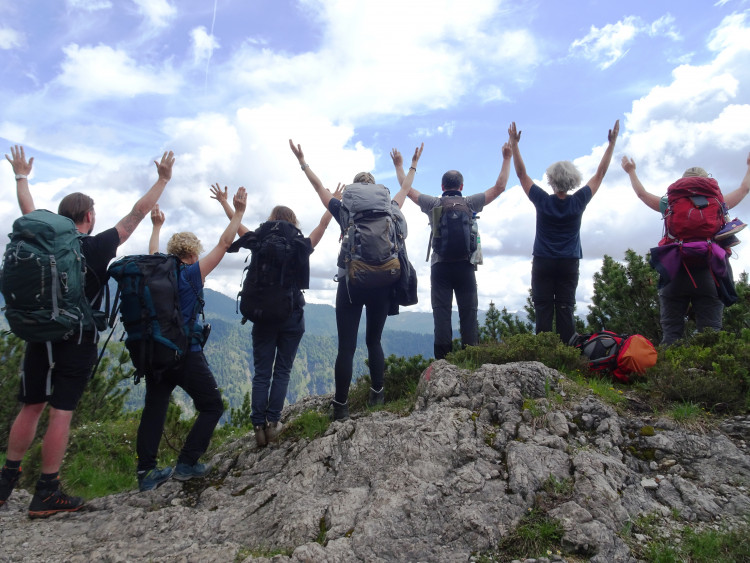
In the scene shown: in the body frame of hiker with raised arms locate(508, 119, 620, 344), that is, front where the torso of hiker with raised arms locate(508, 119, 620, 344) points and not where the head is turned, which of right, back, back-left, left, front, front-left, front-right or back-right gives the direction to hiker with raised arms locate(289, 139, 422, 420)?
back-left

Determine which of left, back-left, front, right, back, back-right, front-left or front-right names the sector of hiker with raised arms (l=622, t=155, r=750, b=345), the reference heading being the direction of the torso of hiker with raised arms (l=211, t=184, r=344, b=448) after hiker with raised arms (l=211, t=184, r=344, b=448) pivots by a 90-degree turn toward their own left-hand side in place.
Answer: back

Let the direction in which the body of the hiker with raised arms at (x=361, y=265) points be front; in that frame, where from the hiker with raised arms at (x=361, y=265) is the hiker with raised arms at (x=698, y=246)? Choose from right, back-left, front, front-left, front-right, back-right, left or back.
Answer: right

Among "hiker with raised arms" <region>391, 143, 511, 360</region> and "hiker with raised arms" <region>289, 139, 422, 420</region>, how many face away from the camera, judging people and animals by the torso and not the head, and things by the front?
2

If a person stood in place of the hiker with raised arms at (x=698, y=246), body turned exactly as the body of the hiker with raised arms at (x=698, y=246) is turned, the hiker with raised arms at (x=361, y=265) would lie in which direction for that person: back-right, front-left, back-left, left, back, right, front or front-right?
back-left

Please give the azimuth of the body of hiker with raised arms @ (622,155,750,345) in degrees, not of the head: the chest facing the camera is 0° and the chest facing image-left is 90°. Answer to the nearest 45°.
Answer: approximately 180°

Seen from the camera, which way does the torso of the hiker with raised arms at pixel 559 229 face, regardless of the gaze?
away from the camera

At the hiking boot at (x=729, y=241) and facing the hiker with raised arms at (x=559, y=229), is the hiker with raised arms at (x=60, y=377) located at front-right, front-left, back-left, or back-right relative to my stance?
front-left

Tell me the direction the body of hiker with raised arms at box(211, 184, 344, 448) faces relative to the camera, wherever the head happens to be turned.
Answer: away from the camera

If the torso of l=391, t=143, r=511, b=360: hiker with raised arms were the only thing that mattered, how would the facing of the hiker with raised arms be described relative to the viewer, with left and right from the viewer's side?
facing away from the viewer

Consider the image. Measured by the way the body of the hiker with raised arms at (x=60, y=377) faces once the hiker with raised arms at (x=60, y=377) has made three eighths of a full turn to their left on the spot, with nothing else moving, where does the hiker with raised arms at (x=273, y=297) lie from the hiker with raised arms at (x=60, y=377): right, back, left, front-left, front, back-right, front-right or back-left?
back

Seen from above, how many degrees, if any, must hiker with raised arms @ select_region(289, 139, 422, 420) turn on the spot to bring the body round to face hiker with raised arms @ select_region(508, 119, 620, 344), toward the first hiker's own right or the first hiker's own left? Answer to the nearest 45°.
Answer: approximately 90° to the first hiker's own right

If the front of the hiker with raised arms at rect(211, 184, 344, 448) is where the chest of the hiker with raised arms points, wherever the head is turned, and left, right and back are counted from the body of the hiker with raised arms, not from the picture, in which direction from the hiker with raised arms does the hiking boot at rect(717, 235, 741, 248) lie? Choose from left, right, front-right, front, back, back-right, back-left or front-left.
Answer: right

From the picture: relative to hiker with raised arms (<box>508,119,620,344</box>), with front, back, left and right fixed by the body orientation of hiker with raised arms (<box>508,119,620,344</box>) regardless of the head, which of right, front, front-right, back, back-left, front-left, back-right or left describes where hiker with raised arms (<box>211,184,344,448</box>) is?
back-left

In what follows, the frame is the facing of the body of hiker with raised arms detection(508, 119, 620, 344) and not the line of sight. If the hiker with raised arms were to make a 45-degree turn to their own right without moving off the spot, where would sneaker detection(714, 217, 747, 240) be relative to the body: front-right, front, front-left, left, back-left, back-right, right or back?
front-right

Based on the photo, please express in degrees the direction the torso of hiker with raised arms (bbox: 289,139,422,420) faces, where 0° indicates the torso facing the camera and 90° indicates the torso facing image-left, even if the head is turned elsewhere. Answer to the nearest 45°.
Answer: approximately 180°
